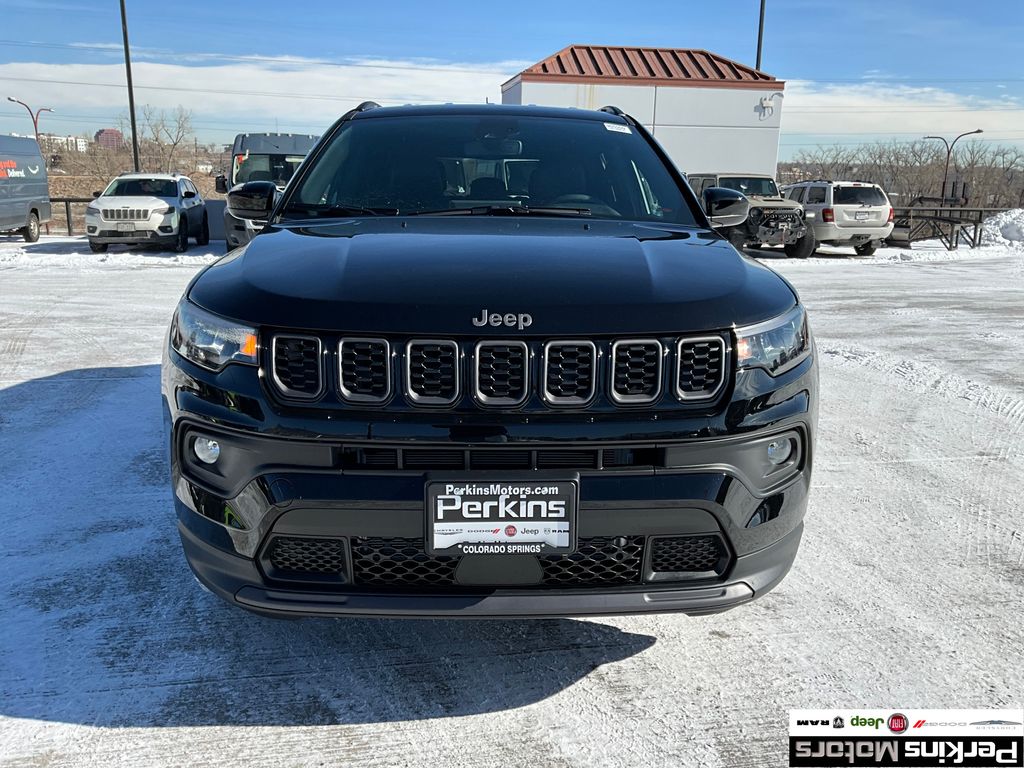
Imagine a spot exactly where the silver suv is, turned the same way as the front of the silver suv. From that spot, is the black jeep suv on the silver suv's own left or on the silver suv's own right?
on the silver suv's own left

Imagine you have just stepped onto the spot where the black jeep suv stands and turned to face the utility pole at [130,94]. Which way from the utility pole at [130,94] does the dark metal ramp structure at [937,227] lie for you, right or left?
right

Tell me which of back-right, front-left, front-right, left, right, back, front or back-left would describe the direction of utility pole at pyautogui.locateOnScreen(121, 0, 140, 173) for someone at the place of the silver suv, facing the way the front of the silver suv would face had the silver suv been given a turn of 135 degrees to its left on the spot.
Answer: right

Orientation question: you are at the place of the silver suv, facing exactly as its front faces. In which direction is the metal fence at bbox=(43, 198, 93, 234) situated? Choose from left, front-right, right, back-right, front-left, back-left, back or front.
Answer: front-left

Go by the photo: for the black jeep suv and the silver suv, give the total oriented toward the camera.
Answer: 1

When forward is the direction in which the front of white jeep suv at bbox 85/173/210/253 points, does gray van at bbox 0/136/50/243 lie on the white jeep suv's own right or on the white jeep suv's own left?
on the white jeep suv's own right

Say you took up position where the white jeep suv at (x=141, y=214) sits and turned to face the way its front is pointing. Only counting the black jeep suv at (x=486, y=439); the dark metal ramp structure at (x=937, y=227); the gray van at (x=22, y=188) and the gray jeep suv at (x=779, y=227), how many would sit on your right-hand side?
1

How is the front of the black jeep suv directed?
toward the camera

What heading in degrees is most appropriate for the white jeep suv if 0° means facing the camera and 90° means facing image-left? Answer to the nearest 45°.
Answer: approximately 45°

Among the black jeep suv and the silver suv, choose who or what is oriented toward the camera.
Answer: the black jeep suv

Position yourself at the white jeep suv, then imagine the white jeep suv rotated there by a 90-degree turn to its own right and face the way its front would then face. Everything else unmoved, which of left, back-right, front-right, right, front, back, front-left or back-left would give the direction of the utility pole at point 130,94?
front-right

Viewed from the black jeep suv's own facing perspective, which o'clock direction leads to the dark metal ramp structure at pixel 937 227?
The dark metal ramp structure is roughly at 7 o'clock from the black jeep suv.

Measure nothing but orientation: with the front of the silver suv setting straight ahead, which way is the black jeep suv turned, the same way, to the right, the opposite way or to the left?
the opposite way

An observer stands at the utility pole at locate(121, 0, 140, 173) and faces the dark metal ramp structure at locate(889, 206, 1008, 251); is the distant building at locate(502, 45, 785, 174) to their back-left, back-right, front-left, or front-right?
front-left

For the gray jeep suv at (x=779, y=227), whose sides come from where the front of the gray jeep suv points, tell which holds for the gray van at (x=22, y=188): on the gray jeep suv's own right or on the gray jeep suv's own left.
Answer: on the gray jeep suv's own right

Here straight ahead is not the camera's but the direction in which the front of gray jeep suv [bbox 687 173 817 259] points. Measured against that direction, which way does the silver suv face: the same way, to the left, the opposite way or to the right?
the opposite way

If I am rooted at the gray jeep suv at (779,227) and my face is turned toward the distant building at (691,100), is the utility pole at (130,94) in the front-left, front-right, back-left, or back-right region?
front-left
